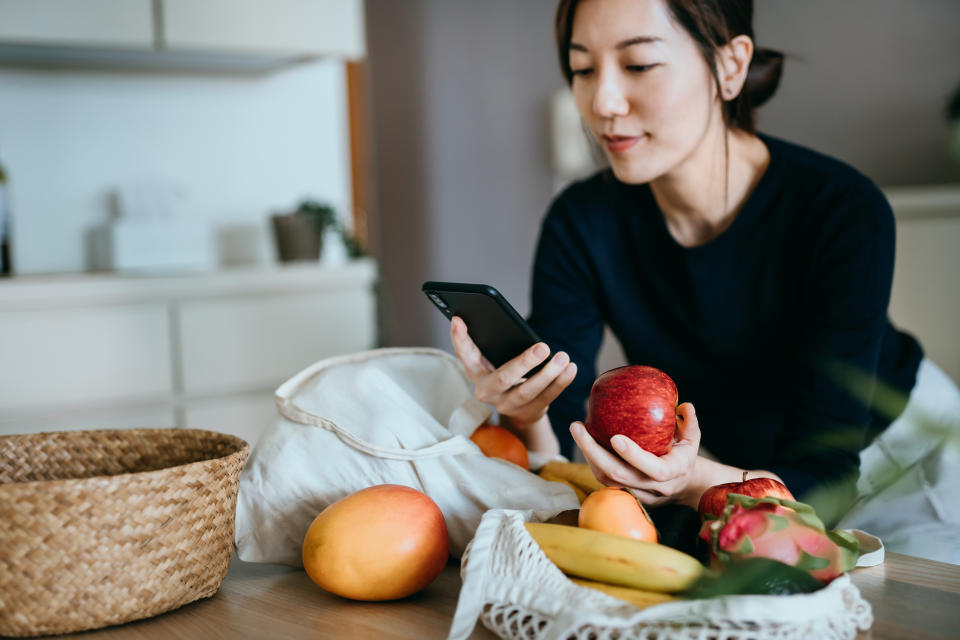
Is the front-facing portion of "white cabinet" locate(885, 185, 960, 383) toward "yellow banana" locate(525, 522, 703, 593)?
yes

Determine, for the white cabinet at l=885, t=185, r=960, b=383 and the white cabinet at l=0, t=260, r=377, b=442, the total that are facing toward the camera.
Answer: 2

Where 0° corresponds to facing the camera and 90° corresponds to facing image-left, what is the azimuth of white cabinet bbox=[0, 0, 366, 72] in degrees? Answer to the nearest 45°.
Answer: approximately 0°

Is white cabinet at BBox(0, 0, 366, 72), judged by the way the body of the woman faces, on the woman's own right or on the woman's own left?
on the woman's own right

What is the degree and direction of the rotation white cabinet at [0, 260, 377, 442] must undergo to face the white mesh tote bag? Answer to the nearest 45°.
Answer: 0° — it already faces it

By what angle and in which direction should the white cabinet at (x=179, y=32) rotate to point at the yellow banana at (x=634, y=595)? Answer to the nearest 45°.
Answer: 0° — it already faces it

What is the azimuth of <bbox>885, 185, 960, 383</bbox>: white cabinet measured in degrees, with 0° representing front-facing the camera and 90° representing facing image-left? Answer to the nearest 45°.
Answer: approximately 0°

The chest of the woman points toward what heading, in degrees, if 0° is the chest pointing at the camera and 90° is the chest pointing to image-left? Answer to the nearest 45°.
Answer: approximately 45°
